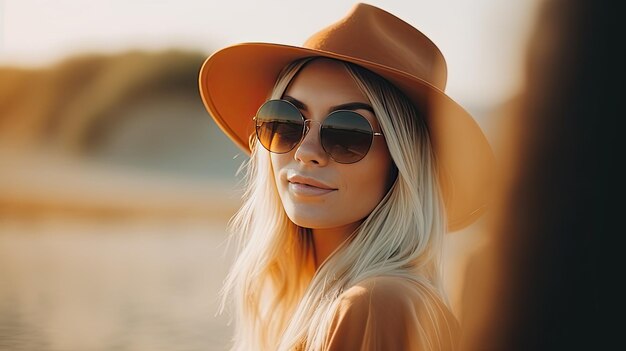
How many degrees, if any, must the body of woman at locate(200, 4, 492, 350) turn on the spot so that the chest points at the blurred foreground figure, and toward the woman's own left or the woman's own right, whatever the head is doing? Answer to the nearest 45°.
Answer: approximately 45° to the woman's own left

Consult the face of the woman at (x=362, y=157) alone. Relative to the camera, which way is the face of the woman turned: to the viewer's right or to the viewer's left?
to the viewer's left
